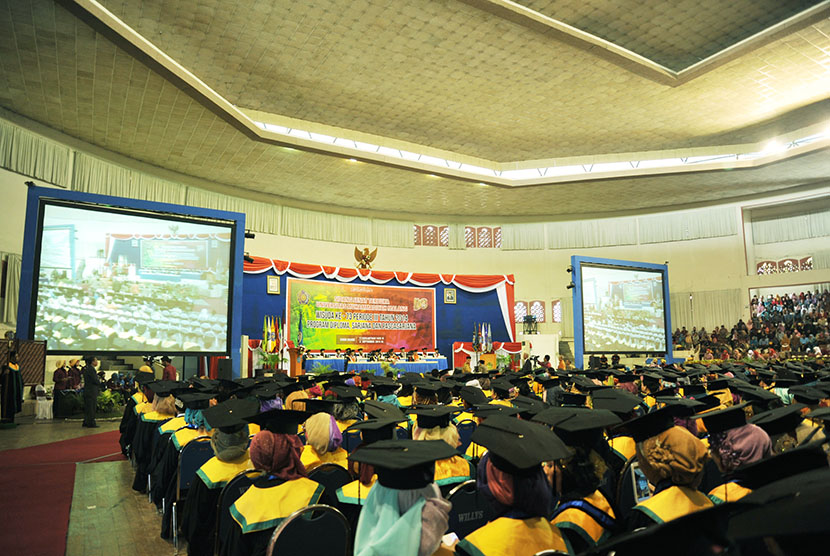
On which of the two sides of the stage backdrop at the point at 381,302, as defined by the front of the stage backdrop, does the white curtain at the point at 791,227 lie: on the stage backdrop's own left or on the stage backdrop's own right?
on the stage backdrop's own left

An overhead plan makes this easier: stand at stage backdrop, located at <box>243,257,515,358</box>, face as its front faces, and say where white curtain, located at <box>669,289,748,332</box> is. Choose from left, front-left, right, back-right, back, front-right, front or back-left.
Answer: left

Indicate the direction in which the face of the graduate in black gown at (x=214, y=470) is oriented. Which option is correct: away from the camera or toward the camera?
away from the camera

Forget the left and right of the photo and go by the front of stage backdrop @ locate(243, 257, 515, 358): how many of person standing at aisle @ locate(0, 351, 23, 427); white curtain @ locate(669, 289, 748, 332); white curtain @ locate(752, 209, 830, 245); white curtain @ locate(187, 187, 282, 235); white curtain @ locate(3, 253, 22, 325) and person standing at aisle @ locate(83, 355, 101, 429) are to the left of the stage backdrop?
2

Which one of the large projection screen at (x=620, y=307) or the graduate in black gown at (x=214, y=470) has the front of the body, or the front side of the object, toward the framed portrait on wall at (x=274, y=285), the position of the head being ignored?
the graduate in black gown

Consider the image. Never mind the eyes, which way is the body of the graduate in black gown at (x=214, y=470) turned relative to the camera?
away from the camera

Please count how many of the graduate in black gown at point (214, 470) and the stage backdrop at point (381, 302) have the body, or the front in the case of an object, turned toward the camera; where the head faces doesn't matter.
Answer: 1

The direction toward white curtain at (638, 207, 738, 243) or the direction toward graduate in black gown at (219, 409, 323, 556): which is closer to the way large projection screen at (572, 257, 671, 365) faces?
the graduate in black gown

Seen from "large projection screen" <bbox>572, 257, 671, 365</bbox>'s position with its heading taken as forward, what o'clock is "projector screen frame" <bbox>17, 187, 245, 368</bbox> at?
The projector screen frame is roughly at 3 o'clock from the large projection screen.

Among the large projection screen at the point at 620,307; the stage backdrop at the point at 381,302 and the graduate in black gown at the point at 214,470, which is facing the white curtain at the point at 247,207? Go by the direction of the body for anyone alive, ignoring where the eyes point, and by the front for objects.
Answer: the graduate in black gown

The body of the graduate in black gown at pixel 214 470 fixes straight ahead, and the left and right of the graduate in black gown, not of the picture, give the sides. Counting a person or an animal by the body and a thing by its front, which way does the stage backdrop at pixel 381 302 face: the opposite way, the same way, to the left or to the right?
the opposite way

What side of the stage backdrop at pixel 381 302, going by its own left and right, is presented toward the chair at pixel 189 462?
front

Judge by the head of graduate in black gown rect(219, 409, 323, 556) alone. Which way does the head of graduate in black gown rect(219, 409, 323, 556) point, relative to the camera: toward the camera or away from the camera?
away from the camera

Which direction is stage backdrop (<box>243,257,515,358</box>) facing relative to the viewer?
toward the camera

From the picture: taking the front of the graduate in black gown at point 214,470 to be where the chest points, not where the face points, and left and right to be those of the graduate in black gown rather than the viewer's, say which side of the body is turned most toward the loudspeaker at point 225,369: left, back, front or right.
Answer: front

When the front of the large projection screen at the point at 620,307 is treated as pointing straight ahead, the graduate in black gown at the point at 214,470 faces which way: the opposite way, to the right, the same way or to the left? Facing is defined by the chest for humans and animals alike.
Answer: the opposite way
